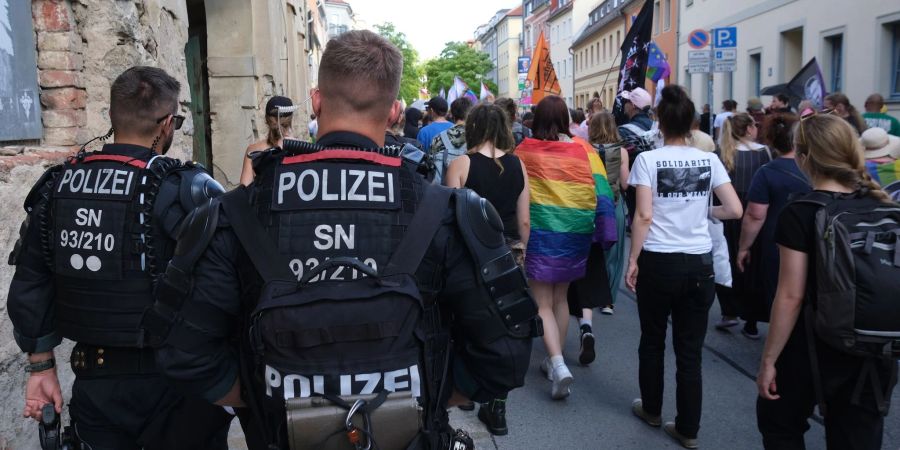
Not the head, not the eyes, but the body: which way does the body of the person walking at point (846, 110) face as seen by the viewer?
away from the camera

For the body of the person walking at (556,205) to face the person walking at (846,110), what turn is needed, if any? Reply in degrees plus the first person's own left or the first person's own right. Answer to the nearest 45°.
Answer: approximately 45° to the first person's own right

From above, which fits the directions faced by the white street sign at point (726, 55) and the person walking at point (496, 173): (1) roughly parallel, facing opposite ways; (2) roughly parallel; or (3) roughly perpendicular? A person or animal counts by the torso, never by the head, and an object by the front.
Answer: roughly parallel, facing opposite ways

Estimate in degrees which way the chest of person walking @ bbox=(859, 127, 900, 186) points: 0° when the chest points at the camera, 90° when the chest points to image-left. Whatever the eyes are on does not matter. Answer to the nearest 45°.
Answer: approximately 180°

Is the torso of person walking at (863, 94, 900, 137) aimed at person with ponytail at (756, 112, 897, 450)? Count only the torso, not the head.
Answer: no

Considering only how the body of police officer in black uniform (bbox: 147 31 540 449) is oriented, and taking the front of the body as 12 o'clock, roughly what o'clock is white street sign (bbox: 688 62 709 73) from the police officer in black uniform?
The white street sign is roughly at 1 o'clock from the police officer in black uniform.

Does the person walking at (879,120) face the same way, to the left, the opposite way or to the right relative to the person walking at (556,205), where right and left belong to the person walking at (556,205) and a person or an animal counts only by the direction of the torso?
the same way

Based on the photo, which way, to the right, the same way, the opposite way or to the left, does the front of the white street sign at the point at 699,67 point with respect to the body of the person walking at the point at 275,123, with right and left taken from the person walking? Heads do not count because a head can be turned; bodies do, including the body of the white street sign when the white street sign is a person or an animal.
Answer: the opposite way

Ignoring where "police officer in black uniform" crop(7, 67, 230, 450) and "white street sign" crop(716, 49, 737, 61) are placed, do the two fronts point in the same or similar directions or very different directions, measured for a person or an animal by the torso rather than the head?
very different directions

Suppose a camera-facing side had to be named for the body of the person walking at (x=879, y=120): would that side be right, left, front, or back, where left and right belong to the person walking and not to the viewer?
back

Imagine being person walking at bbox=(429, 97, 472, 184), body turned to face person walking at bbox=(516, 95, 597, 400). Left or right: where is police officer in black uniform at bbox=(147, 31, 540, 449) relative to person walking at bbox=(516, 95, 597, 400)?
right

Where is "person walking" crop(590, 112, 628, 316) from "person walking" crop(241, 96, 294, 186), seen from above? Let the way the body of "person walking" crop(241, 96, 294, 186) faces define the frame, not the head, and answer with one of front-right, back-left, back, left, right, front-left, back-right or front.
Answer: front-right

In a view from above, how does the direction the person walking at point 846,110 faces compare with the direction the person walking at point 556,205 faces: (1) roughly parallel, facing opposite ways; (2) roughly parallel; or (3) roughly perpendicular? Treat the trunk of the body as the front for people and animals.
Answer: roughly parallel

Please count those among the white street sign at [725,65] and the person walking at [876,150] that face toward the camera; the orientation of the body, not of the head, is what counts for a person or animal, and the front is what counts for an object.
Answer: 1

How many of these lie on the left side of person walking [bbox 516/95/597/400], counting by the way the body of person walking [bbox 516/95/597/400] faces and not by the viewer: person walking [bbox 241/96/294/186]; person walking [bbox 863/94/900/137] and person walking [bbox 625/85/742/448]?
1

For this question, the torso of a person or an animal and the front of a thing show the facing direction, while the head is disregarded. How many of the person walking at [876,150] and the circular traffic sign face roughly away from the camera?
1

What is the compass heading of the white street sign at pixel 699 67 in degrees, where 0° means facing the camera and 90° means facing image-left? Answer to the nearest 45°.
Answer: approximately 0°

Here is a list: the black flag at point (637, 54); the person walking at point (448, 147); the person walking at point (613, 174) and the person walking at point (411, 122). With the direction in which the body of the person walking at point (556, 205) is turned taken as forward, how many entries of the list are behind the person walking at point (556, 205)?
0

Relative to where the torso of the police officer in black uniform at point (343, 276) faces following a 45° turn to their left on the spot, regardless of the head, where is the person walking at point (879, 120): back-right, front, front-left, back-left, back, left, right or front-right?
right

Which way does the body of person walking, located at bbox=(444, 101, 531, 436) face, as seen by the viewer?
away from the camera

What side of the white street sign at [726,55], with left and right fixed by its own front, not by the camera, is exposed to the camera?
front

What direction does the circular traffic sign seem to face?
toward the camera
